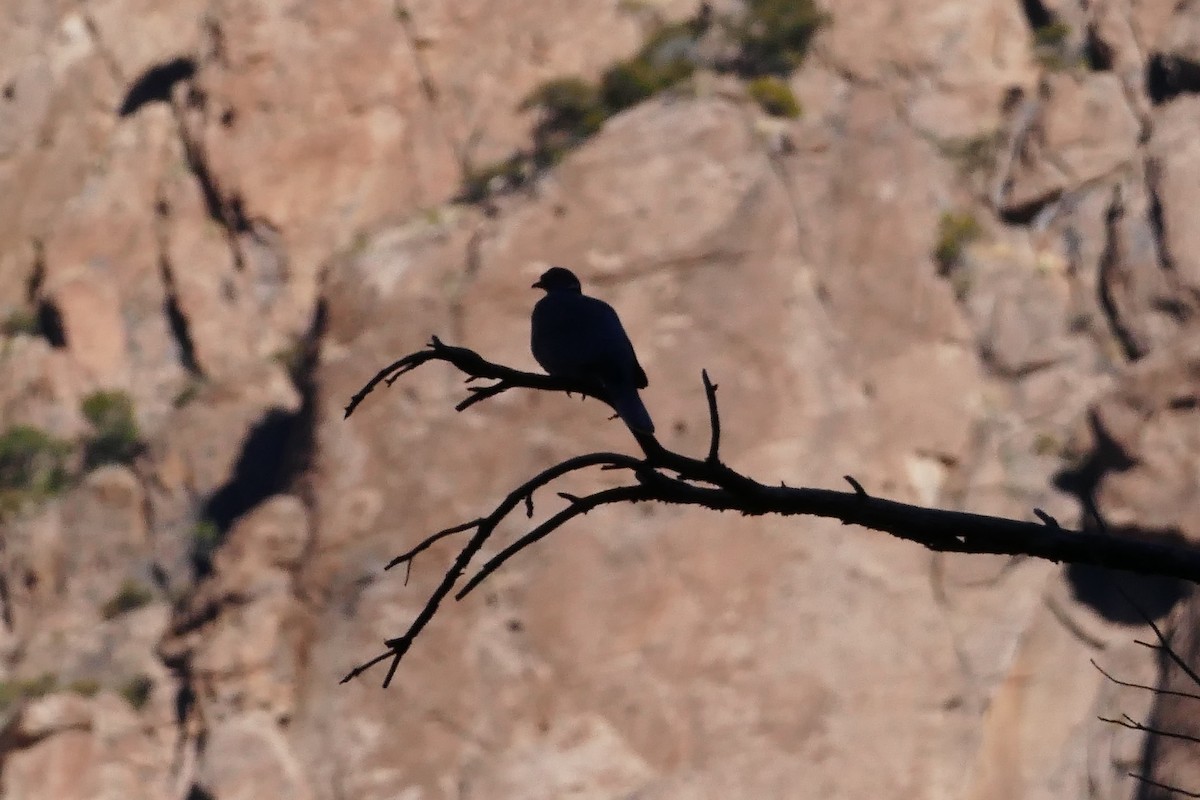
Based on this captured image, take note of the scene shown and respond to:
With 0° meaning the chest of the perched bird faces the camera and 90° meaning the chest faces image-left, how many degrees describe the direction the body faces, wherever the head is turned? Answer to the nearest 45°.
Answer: approximately 90°

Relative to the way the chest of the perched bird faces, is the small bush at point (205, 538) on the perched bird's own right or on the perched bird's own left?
on the perched bird's own right

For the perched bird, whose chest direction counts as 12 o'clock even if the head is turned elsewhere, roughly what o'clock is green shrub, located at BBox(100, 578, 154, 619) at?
The green shrub is roughly at 2 o'clock from the perched bird.

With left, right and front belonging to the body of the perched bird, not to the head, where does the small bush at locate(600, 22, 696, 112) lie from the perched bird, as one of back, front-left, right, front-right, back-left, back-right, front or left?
right

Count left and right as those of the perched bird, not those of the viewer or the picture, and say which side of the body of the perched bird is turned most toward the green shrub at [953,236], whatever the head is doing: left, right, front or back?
right

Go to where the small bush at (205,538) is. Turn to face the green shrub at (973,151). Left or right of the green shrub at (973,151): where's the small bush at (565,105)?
left

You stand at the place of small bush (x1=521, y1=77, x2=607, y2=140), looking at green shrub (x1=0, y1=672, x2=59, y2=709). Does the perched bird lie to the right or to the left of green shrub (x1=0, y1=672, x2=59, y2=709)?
left

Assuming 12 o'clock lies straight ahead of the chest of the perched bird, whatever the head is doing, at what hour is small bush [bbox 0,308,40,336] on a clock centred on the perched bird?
The small bush is roughly at 2 o'clock from the perched bird.

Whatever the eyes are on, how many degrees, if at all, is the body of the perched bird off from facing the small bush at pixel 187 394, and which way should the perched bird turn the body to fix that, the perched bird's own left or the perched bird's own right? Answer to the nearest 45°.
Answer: approximately 90° to the perched bird's own right

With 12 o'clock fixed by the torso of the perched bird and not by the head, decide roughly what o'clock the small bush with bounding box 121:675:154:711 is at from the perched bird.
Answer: The small bush is roughly at 2 o'clock from the perched bird.
